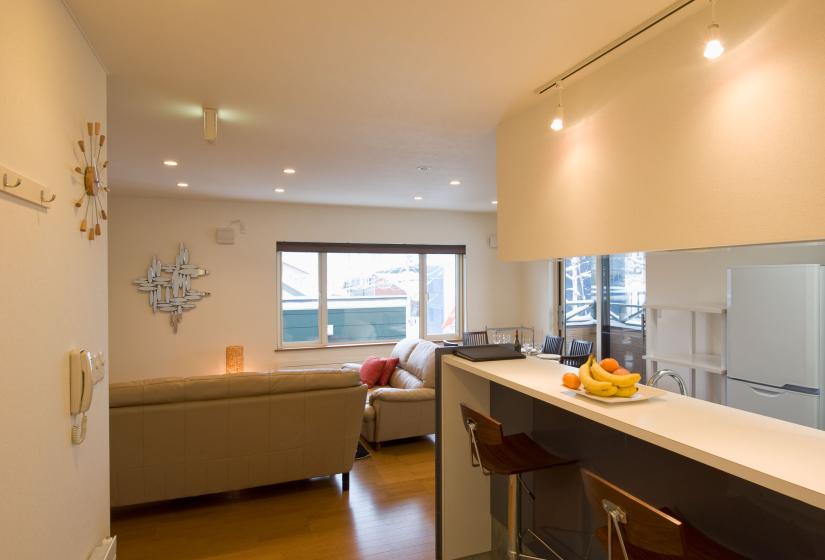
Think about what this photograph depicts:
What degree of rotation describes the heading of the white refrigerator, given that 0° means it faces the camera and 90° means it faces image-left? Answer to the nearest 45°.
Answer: approximately 45°

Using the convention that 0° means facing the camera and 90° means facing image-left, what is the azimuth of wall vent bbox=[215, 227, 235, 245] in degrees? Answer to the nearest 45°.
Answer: approximately 0°

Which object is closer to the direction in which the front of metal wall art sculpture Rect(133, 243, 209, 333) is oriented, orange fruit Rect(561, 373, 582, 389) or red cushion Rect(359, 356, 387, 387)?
the orange fruit

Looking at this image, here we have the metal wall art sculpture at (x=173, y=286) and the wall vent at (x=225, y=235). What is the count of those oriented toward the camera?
2

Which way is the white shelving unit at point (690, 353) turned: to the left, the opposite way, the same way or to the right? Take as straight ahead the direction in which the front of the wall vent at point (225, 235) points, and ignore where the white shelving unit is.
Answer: to the right

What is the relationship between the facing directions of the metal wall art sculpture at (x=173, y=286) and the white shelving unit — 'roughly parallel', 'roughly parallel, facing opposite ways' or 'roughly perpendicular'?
roughly perpendicular

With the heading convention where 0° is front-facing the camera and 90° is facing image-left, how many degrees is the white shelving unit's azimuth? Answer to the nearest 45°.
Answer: approximately 45°
